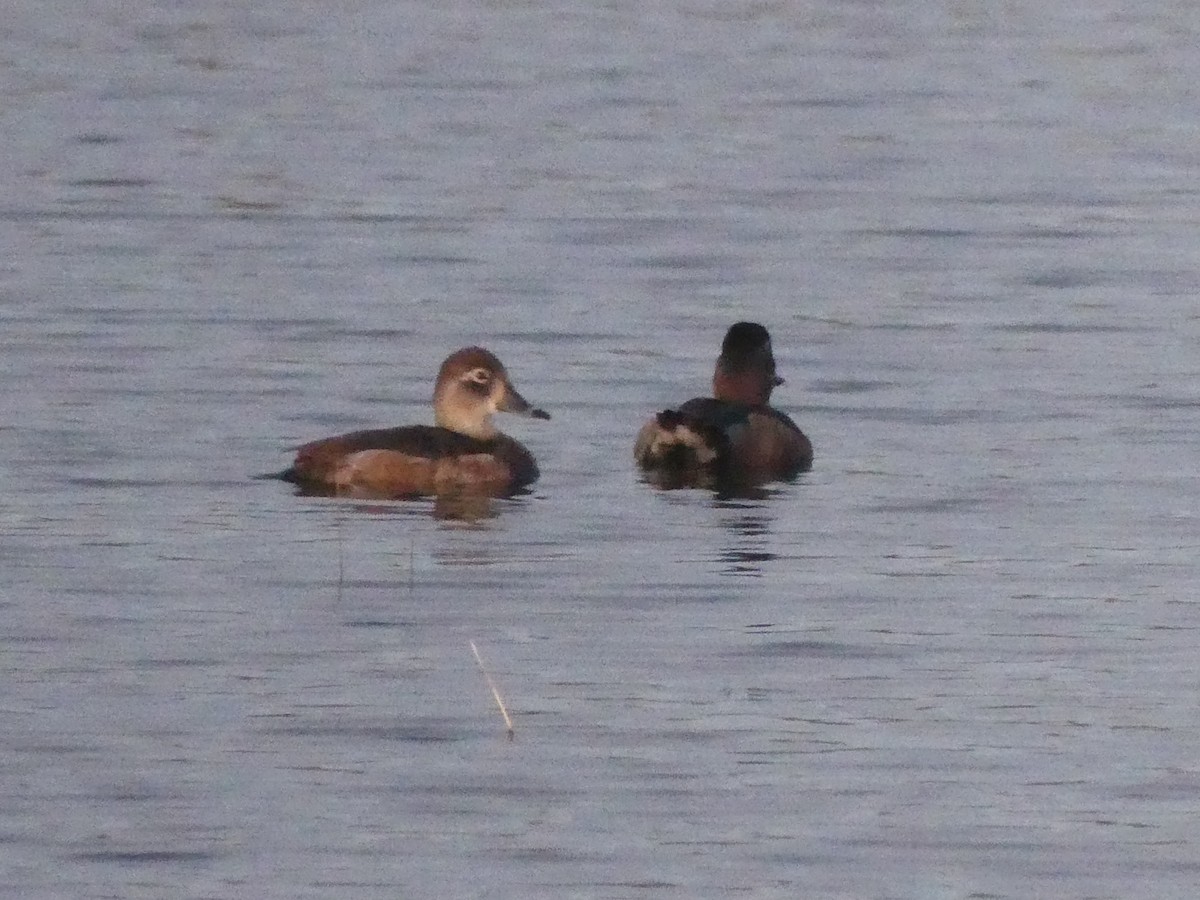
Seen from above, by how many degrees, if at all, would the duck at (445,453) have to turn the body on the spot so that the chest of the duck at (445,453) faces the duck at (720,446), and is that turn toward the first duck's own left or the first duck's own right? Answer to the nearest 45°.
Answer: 0° — it already faces it

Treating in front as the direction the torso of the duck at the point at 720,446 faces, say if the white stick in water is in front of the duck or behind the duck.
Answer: behind

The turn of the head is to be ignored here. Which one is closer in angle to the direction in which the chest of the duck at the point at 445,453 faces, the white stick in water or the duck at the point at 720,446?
the duck

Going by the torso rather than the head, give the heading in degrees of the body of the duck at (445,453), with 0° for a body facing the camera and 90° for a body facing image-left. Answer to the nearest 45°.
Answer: approximately 270°

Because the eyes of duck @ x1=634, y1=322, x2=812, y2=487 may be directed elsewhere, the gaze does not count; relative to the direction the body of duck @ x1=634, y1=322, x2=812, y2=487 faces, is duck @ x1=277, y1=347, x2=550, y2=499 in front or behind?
behind

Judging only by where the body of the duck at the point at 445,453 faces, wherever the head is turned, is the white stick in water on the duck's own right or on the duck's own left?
on the duck's own right

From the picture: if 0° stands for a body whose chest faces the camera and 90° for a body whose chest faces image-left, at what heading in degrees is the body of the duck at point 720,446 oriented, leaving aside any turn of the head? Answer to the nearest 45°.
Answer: approximately 225°
